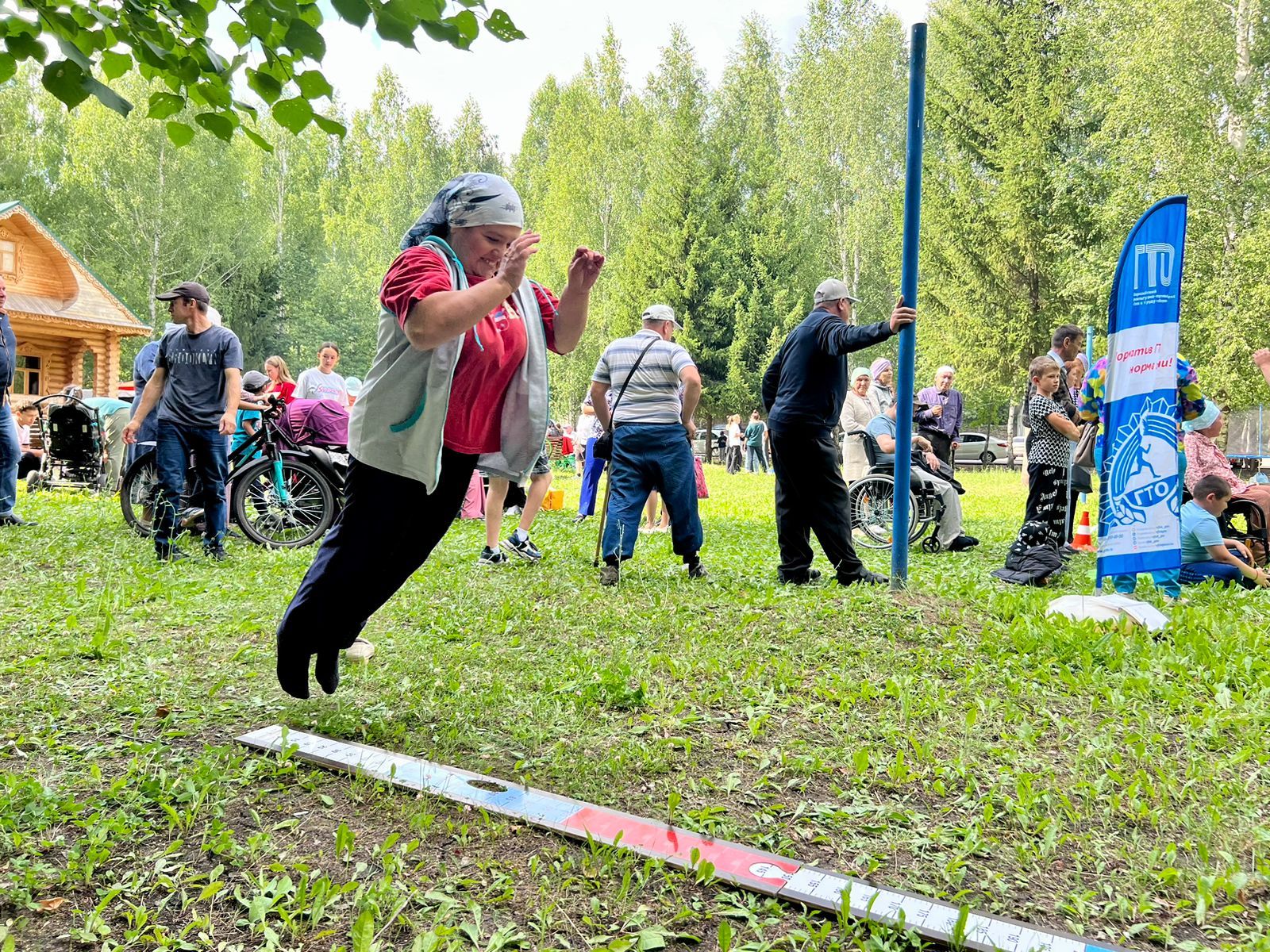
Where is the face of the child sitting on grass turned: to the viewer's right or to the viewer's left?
to the viewer's right

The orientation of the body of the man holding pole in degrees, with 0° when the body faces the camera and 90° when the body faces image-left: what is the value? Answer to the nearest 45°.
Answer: approximately 225°

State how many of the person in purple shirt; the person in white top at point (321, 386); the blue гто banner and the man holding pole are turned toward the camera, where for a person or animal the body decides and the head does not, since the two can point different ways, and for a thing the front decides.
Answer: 3

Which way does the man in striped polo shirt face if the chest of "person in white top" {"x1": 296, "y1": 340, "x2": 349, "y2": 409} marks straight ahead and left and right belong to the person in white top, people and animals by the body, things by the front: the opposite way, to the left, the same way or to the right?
the opposite way

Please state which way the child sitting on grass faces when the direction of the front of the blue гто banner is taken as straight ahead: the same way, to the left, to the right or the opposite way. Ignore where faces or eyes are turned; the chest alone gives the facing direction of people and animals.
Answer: to the left

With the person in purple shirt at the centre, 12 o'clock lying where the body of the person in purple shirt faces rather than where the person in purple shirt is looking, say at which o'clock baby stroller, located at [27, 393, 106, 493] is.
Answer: The baby stroller is roughly at 3 o'clock from the person in purple shirt.

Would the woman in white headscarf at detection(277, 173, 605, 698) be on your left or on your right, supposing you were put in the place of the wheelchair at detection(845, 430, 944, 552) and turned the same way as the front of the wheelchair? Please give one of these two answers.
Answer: on your right

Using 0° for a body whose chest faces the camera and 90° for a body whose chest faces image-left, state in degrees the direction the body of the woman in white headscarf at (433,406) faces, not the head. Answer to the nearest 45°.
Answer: approximately 315°

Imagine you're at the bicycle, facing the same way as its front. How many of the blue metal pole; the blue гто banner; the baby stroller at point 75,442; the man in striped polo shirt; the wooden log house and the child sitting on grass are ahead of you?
4

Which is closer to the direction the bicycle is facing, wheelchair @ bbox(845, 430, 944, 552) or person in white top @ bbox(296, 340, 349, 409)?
the wheelchair
